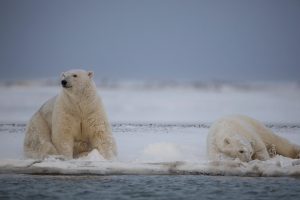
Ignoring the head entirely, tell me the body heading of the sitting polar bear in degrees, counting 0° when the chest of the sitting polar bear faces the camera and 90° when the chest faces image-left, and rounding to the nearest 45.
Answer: approximately 315°

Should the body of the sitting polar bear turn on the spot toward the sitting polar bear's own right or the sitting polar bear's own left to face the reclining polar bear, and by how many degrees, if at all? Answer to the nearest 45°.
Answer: approximately 45° to the sitting polar bear's own left
